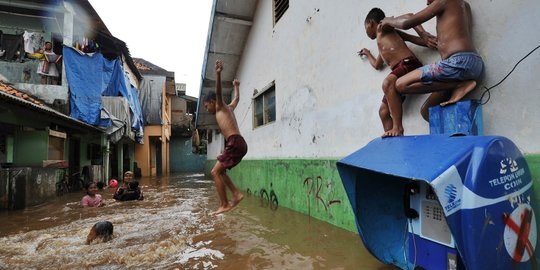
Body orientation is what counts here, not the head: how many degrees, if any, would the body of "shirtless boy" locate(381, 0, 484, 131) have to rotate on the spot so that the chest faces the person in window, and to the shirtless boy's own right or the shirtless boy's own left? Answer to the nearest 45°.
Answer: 0° — they already face them

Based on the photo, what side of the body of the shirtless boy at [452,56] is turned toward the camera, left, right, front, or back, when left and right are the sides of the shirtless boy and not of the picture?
left

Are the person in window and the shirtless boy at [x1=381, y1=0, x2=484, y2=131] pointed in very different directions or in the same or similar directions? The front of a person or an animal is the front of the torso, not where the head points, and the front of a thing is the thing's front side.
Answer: very different directions

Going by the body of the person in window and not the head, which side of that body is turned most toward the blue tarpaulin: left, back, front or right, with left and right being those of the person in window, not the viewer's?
left

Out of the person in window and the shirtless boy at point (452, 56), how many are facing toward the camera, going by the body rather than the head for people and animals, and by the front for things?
1

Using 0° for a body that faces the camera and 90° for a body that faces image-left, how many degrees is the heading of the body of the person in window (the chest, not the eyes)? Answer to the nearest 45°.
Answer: approximately 0°

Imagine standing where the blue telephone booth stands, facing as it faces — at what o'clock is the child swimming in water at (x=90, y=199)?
The child swimming in water is roughly at 2 o'clock from the blue telephone booth.
